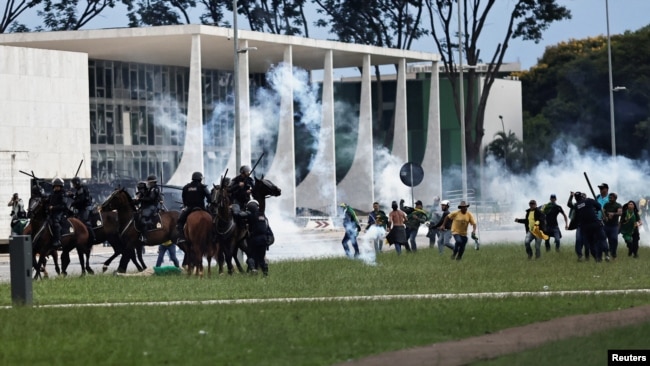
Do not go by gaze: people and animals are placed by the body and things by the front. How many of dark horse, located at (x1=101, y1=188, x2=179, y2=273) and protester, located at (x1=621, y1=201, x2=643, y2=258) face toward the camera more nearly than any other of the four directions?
1

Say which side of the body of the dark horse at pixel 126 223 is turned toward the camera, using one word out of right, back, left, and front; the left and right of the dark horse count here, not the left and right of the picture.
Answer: left

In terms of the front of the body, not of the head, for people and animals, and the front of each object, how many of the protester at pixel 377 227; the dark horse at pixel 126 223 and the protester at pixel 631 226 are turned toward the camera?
2

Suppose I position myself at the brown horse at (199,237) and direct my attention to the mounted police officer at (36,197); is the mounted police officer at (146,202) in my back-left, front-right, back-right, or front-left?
front-right

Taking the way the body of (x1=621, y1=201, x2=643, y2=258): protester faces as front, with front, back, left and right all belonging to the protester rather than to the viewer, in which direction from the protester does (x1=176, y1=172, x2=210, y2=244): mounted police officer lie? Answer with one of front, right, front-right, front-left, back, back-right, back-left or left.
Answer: front-right

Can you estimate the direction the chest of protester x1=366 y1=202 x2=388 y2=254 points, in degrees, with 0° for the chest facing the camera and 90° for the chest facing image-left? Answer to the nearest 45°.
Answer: approximately 0°

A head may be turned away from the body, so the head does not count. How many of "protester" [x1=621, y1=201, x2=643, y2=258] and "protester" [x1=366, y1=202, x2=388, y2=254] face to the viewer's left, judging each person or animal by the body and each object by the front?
0

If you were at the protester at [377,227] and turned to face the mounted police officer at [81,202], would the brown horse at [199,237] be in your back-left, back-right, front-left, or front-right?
front-left
